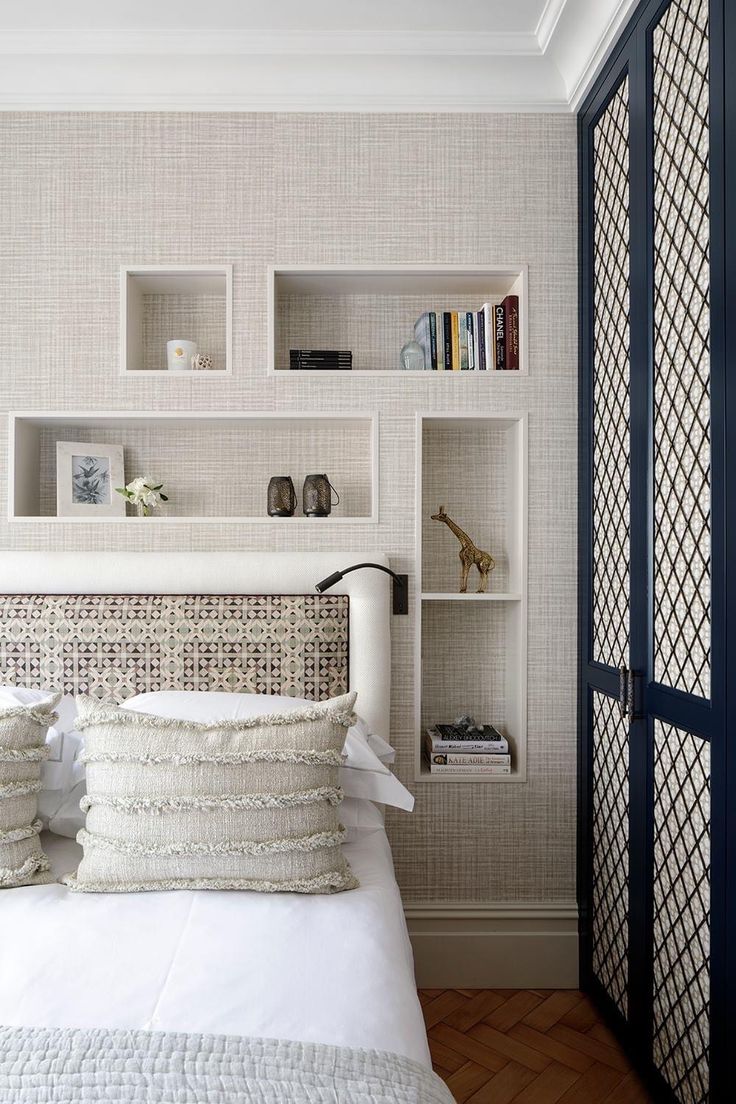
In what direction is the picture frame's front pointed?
toward the camera

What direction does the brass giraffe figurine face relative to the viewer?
to the viewer's left

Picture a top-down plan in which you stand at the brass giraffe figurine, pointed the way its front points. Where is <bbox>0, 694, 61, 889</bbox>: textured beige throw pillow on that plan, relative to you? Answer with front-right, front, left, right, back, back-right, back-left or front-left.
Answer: front-left

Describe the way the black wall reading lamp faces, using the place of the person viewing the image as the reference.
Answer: facing the viewer and to the left of the viewer

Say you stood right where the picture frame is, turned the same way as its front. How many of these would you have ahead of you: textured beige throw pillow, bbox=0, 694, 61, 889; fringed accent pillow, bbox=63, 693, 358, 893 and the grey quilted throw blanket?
3

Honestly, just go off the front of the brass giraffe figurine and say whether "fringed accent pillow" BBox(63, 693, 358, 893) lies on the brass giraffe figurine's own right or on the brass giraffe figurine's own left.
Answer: on the brass giraffe figurine's own left

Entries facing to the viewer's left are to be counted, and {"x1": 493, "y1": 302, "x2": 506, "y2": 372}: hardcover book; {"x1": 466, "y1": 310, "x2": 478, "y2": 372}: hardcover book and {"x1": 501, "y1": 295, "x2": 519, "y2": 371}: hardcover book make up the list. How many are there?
0

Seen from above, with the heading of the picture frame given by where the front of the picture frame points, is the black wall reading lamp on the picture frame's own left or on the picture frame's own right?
on the picture frame's own left
